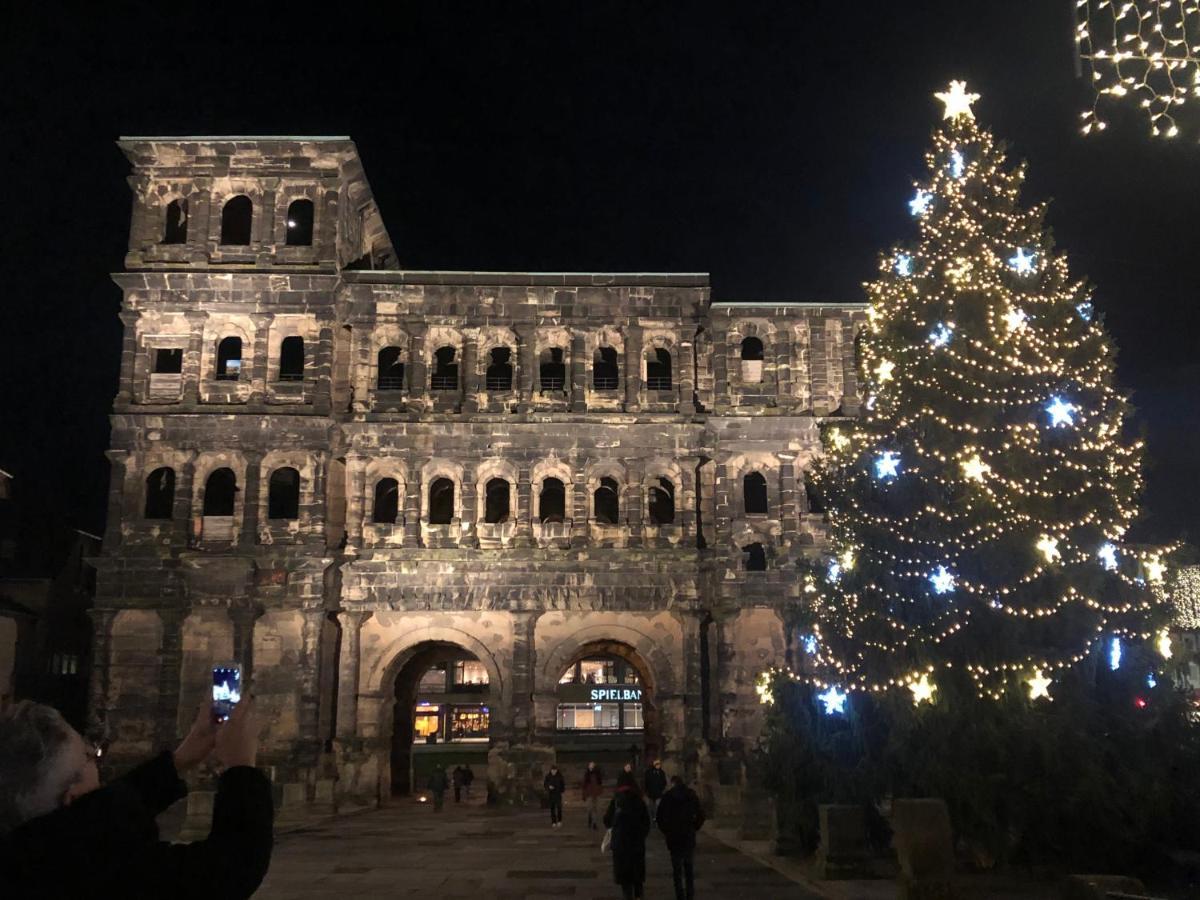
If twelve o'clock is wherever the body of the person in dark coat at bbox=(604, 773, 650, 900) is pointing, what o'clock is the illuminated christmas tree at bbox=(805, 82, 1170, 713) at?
The illuminated christmas tree is roughly at 2 o'clock from the person in dark coat.

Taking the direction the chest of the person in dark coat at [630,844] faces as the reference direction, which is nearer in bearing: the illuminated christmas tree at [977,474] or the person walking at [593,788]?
the person walking

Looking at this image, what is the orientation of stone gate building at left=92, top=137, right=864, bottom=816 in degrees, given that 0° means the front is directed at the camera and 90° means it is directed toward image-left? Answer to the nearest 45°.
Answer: approximately 0°

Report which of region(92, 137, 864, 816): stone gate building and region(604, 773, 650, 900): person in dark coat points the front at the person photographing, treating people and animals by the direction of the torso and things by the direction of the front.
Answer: the stone gate building

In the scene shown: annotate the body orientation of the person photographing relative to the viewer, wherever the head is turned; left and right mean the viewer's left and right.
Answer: facing away from the viewer and to the right of the viewer

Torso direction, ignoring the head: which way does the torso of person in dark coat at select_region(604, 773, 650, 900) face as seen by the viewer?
away from the camera

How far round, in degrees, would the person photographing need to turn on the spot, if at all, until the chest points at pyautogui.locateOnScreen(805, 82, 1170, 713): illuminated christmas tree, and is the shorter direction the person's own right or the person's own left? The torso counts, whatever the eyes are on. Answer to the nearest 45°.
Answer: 0° — they already face it

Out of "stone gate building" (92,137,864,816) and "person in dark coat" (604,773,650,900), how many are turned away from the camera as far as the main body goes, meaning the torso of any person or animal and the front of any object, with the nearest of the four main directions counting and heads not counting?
1
